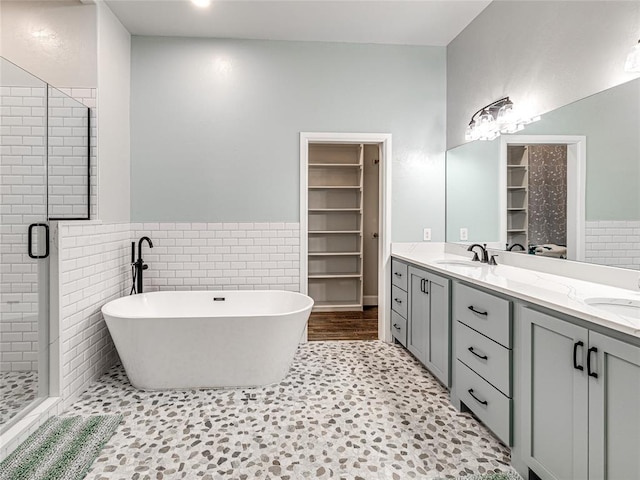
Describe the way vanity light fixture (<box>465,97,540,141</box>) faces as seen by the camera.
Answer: facing the viewer and to the left of the viewer

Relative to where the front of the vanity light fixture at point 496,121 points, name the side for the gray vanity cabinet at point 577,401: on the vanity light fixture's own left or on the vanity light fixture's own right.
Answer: on the vanity light fixture's own left

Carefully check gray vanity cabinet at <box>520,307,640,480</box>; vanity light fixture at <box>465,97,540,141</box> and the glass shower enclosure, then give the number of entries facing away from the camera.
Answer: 0

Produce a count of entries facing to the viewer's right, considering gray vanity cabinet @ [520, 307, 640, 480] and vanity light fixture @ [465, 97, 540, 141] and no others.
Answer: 0

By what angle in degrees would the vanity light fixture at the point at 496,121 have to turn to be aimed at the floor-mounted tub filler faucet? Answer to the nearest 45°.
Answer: approximately 45° to its right

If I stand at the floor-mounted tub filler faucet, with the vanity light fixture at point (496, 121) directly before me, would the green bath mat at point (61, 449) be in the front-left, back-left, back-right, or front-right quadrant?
front-right

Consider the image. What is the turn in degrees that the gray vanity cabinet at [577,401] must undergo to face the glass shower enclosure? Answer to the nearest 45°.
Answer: approximately 45° to its right

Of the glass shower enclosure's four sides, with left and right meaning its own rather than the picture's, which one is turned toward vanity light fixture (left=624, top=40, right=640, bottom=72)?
front

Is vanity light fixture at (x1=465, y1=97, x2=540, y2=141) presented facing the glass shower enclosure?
yes

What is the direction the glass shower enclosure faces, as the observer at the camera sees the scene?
facing the viewer and to the right of the viewer

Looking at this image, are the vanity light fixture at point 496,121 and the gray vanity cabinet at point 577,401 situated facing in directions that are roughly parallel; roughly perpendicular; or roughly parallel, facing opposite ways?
roughly parallel

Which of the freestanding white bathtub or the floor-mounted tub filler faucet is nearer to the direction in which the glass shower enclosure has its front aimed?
the freestanding white bathtub

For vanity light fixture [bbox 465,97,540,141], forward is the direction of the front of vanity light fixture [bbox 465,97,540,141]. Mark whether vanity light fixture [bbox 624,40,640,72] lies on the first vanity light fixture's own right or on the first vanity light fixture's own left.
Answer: on the first vanity light fixture's own left
